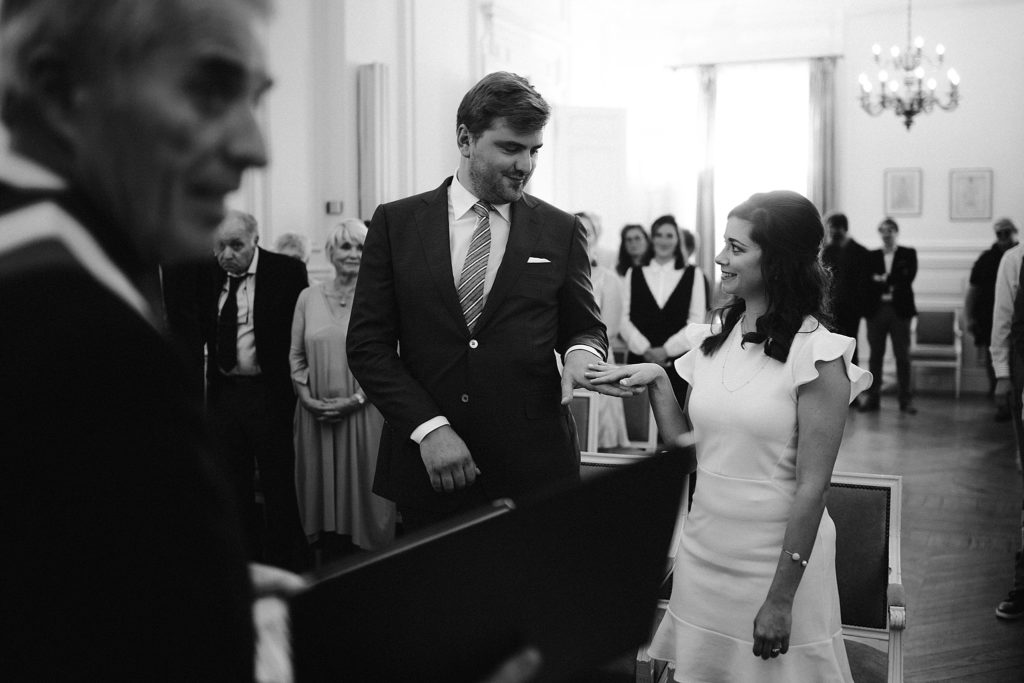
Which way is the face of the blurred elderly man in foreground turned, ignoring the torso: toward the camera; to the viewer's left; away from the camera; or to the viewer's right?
to the viewer's right

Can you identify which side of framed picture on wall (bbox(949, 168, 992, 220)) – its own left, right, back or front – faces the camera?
front

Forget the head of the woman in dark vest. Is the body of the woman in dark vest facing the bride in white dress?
yes

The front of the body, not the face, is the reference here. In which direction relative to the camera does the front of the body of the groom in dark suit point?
toward the camera

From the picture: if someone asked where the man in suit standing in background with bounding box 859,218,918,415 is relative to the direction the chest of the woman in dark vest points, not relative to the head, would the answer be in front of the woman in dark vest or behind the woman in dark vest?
behind

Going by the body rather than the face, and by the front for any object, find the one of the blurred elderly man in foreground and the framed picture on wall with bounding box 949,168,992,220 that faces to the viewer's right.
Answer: the blurred elderly man in foreground

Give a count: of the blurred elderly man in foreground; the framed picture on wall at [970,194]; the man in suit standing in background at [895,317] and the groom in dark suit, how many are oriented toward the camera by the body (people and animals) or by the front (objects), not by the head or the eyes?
3
